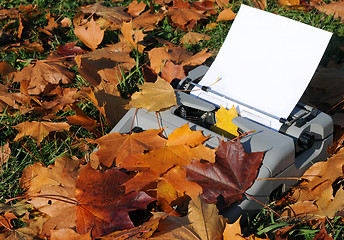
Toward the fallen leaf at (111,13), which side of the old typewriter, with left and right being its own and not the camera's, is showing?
right

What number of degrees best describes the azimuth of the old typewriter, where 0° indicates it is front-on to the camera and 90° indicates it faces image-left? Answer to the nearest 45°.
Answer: approximately 45°

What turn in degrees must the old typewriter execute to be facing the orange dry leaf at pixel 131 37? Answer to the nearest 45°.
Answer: approximately 90° to its right

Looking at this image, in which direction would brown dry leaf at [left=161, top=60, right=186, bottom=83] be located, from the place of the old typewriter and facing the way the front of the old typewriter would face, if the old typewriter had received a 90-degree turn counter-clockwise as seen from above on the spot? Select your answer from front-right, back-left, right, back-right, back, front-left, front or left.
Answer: back

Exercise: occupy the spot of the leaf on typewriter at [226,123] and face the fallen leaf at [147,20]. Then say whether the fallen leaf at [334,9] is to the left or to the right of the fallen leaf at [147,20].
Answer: right

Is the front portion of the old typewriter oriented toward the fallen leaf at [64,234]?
yes

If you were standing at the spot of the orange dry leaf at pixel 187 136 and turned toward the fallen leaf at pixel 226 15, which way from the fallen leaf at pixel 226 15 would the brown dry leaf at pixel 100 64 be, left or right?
left

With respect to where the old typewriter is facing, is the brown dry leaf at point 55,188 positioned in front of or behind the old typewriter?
in front

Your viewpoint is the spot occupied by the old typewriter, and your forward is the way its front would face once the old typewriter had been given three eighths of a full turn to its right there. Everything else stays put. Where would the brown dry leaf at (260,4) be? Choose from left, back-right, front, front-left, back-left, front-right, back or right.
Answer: front

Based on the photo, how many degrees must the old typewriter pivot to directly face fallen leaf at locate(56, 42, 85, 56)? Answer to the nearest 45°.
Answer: approximately 90° to its right

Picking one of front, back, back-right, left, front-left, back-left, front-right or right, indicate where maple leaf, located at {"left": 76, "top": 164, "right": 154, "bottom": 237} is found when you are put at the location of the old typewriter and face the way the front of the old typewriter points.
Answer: front

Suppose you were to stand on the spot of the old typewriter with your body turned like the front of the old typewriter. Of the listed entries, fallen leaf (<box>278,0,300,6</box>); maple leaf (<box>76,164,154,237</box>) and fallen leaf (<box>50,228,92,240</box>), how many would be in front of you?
2

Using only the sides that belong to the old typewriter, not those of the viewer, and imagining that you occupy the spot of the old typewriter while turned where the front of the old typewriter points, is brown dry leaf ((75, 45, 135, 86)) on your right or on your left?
on your right

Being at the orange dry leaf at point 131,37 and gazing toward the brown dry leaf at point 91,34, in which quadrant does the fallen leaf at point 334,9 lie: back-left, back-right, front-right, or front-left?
back-right

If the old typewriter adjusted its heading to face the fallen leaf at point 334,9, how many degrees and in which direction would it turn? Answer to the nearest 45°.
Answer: approximately 135° to its right
